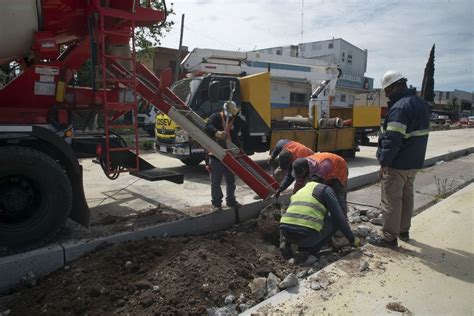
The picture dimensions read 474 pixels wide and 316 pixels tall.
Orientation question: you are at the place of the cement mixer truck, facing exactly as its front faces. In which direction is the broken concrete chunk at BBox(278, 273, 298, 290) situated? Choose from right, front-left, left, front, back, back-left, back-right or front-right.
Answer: back-left

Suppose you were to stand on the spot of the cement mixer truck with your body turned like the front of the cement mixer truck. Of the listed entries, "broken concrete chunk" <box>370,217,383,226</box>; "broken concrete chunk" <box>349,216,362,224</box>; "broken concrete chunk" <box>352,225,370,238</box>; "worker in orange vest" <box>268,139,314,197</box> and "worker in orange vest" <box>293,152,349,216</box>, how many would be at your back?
5

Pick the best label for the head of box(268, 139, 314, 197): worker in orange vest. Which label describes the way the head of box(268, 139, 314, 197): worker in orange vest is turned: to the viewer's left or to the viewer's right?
to the viewer's left

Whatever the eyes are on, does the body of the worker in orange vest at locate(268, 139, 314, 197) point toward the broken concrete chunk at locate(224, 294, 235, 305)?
no

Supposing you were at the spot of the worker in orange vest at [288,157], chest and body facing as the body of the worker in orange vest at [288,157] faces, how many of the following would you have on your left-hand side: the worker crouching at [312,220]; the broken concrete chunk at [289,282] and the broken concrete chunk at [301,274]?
3

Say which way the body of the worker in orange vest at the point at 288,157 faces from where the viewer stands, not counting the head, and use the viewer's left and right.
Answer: facing to the left of the viewer

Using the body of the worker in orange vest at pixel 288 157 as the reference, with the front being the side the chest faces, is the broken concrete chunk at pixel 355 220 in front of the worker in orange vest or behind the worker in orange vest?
behind

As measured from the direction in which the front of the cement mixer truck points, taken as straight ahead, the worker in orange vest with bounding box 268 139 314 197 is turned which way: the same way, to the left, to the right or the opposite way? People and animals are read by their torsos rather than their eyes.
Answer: the same way

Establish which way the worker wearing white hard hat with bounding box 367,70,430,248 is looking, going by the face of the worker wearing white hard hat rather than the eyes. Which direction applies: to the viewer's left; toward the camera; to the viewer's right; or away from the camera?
to the viewer's left

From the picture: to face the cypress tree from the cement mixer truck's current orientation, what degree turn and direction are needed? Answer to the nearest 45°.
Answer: approximately 135° to its right

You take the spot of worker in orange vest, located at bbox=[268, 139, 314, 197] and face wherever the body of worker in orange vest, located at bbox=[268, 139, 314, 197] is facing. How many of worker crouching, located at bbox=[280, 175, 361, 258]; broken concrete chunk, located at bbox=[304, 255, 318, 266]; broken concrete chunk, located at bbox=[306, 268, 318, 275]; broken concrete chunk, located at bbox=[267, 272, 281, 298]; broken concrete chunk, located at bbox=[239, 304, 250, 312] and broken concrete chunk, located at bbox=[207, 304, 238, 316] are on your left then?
6

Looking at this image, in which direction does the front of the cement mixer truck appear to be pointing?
to the viewer's left
